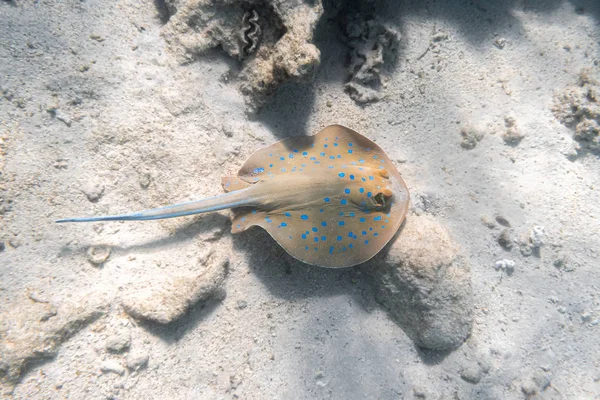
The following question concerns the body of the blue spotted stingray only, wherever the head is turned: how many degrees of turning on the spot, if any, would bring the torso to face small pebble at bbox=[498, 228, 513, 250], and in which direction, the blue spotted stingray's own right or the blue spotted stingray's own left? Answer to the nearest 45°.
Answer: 0° — it already faces it

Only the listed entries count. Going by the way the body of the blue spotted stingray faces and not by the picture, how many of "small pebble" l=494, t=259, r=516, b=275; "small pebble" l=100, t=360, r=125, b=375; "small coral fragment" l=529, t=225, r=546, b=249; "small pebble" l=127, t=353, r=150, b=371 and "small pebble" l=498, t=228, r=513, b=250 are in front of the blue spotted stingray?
3

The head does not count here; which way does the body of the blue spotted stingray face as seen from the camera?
to the viewer's right

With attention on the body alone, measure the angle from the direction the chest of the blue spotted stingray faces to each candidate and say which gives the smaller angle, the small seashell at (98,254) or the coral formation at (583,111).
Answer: the coral formation

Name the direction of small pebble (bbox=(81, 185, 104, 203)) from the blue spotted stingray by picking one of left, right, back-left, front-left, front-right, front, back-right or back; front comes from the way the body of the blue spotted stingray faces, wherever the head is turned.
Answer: back

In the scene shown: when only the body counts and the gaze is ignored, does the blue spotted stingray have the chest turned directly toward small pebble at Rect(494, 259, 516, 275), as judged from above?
yes

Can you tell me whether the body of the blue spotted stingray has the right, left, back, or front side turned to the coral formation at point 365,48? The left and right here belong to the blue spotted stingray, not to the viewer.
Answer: left

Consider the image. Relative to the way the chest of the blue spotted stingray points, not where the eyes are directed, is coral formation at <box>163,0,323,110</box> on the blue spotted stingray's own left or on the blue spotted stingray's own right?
on the blue spotted stingray's own left

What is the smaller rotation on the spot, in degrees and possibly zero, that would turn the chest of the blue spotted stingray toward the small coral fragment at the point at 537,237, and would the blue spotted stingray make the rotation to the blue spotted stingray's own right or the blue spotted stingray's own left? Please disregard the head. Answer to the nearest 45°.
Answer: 0° — it already faces it

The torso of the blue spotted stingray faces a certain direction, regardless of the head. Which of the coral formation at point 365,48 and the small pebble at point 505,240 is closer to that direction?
the small pebble
